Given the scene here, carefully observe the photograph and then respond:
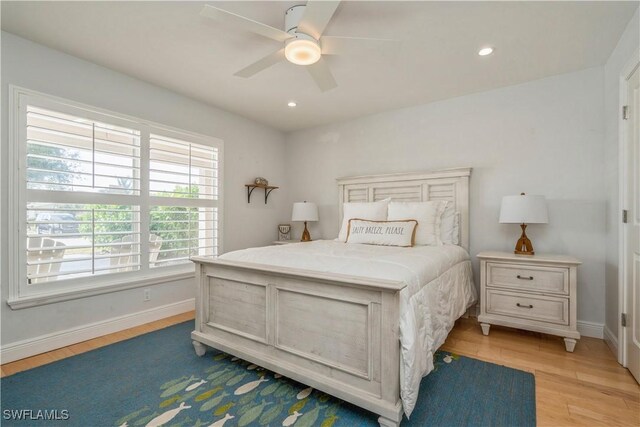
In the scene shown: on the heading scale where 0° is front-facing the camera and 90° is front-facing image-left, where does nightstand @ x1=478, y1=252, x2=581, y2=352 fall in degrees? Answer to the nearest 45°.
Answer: approximately 45°

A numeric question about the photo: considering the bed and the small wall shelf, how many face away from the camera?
0

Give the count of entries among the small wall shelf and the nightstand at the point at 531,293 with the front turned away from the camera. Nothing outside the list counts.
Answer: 0

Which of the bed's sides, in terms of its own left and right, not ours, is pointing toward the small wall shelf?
right

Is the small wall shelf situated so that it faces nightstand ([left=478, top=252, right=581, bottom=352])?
yes

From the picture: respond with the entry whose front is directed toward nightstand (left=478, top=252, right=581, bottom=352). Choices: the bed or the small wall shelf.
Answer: the small wall shelf

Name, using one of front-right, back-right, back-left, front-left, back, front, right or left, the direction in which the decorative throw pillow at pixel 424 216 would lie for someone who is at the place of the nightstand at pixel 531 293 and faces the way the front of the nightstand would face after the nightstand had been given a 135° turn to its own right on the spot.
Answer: left

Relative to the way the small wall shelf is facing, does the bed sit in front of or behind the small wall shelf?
in front

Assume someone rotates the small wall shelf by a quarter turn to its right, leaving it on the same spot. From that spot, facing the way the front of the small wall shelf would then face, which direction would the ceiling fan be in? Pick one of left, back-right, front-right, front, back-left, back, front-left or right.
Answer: front-left

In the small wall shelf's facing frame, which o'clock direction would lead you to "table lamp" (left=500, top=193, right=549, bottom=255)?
The table lamp is roughly at 12 o'clock from the small wall shelf.

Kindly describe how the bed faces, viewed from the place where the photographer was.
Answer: facing the viewer and to the left of the viewer

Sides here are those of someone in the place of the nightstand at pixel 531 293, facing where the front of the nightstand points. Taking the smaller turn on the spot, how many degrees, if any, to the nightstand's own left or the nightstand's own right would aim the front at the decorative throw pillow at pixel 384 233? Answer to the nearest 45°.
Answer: approximately 45° to the nightstand's own right

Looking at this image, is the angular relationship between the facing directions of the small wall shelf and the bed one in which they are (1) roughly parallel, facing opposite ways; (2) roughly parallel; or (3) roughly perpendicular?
roughly perpendicular

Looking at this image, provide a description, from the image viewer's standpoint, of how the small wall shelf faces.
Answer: facing the viewer and to the right of the viewer
